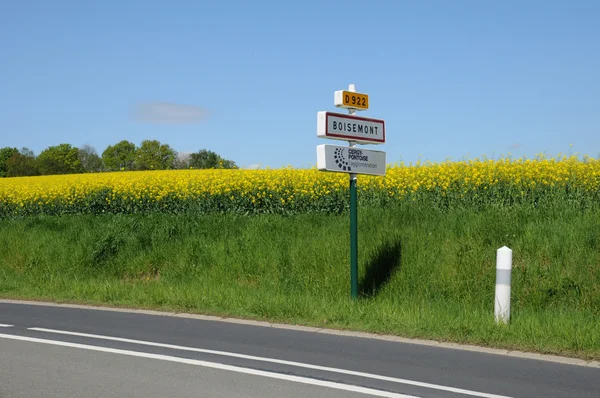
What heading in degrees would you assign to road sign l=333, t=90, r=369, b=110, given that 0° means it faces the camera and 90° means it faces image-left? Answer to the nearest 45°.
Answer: approximately 315°
